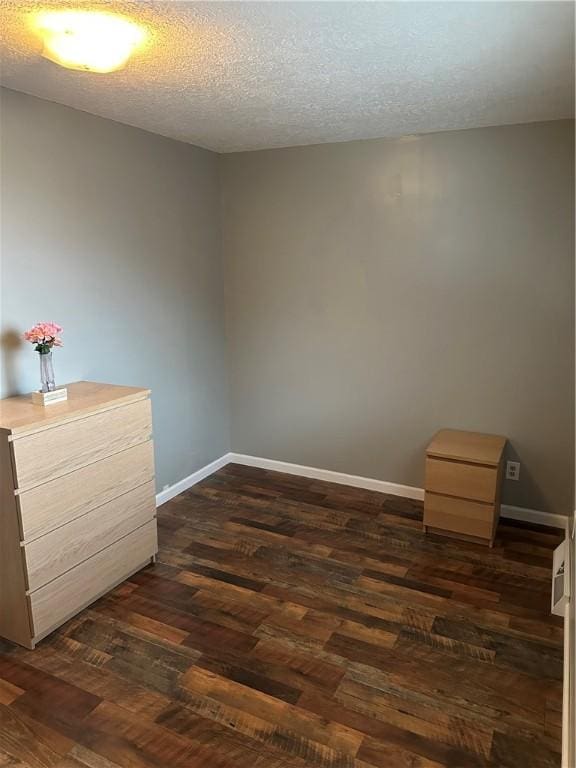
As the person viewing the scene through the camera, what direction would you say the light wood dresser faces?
facing the viewer and to the right of the viewer

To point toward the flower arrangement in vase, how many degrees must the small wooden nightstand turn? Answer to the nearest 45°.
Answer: approximately 45° to its right

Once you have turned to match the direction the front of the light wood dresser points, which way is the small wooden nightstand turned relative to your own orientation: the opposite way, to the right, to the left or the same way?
to the right

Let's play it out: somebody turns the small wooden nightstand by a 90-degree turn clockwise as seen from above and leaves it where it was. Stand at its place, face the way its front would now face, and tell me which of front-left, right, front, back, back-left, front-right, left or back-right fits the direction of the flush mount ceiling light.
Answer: front-left

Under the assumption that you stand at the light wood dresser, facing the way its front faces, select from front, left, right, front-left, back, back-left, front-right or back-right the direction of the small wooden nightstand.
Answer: front-left

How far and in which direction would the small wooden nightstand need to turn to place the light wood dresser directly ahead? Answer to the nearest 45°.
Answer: approximately 45° to its right

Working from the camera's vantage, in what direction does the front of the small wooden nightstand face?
facing the viewer

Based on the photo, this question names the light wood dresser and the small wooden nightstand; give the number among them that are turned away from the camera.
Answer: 0
